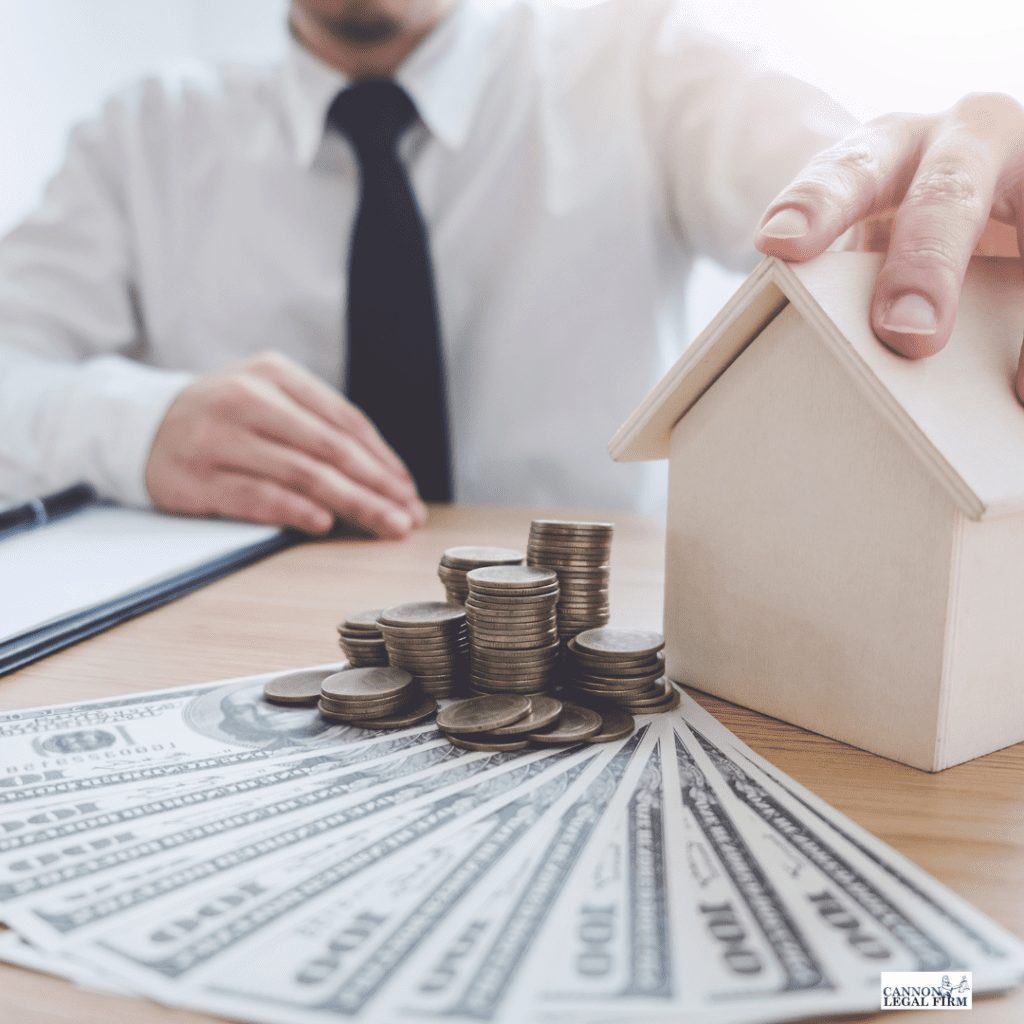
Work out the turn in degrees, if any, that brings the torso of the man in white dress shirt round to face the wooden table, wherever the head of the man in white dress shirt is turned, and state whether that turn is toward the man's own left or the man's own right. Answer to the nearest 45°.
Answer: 0° — they already face it

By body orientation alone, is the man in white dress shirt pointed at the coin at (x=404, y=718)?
yes

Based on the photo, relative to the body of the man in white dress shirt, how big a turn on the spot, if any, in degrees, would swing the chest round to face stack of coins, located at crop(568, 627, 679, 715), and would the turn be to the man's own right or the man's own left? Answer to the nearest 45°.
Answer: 0° — they already face it

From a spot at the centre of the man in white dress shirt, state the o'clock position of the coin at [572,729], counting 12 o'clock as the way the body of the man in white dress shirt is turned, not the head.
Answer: The coin is roughly at 12 o'clock from the man in white dress shirt.

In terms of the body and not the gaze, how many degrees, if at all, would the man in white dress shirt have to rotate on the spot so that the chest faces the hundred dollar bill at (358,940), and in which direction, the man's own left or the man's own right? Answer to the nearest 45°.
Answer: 0° — they already face it

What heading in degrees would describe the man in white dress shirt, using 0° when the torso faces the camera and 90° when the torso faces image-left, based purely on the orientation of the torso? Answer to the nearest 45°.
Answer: approximately 0°

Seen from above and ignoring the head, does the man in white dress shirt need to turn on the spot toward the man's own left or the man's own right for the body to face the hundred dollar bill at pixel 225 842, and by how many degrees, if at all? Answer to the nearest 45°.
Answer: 0° — they already face it

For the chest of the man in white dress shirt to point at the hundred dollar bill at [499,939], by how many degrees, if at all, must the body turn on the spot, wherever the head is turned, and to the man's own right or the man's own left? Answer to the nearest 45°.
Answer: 0° — they already face it

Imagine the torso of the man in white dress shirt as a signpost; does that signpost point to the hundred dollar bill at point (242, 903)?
yes
